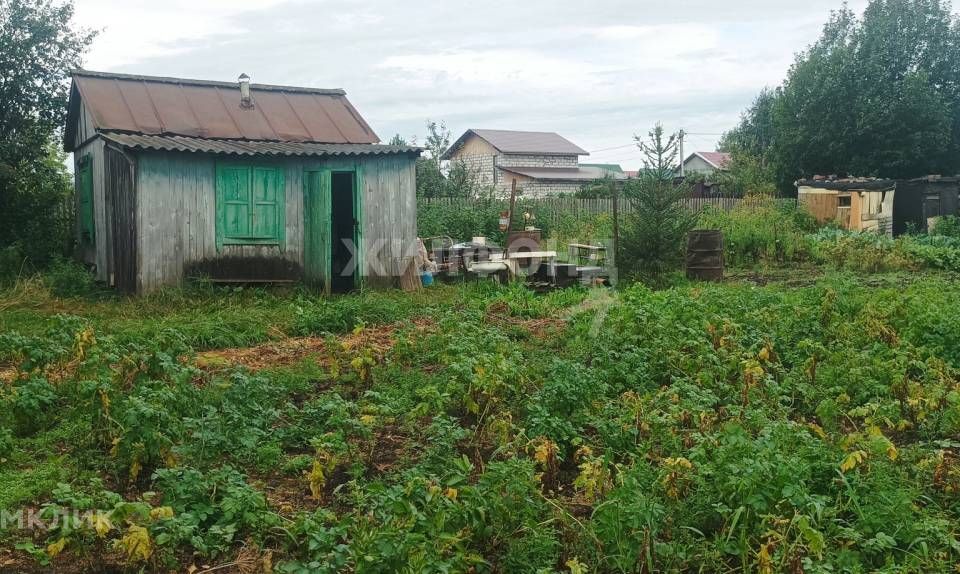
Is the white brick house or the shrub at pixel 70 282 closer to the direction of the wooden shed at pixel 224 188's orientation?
the shrub

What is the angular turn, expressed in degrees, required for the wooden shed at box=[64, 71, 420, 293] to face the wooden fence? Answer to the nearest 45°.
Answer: approximately 135° to its left

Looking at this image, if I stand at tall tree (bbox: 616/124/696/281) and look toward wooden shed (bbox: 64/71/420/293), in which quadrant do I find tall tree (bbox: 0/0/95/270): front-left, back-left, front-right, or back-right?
front-right

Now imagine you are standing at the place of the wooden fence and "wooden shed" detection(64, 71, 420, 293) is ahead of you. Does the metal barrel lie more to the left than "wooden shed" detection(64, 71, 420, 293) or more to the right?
left

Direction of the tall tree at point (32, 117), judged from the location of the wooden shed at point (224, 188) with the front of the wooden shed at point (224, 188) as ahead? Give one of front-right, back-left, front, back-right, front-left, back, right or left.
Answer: back-right

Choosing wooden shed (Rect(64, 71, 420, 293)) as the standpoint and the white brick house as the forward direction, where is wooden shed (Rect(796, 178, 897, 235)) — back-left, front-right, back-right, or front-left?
front-right

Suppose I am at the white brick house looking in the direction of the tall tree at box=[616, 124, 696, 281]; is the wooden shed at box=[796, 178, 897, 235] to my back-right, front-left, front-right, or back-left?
front-left

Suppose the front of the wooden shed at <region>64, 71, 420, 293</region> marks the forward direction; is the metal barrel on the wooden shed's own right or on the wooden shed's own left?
on the wooden shed's own left

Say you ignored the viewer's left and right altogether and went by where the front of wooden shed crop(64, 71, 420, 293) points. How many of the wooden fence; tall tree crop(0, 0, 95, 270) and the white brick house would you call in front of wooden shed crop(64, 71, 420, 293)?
0

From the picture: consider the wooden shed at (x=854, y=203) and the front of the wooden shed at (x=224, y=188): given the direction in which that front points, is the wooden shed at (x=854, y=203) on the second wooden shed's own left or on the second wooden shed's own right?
on the second wooden shed's own left

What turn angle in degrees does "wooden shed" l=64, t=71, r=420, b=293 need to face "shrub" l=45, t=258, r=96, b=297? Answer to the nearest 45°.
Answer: approximately 90° to its right

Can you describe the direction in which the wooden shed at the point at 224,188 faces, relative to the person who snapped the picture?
facing the viewer
